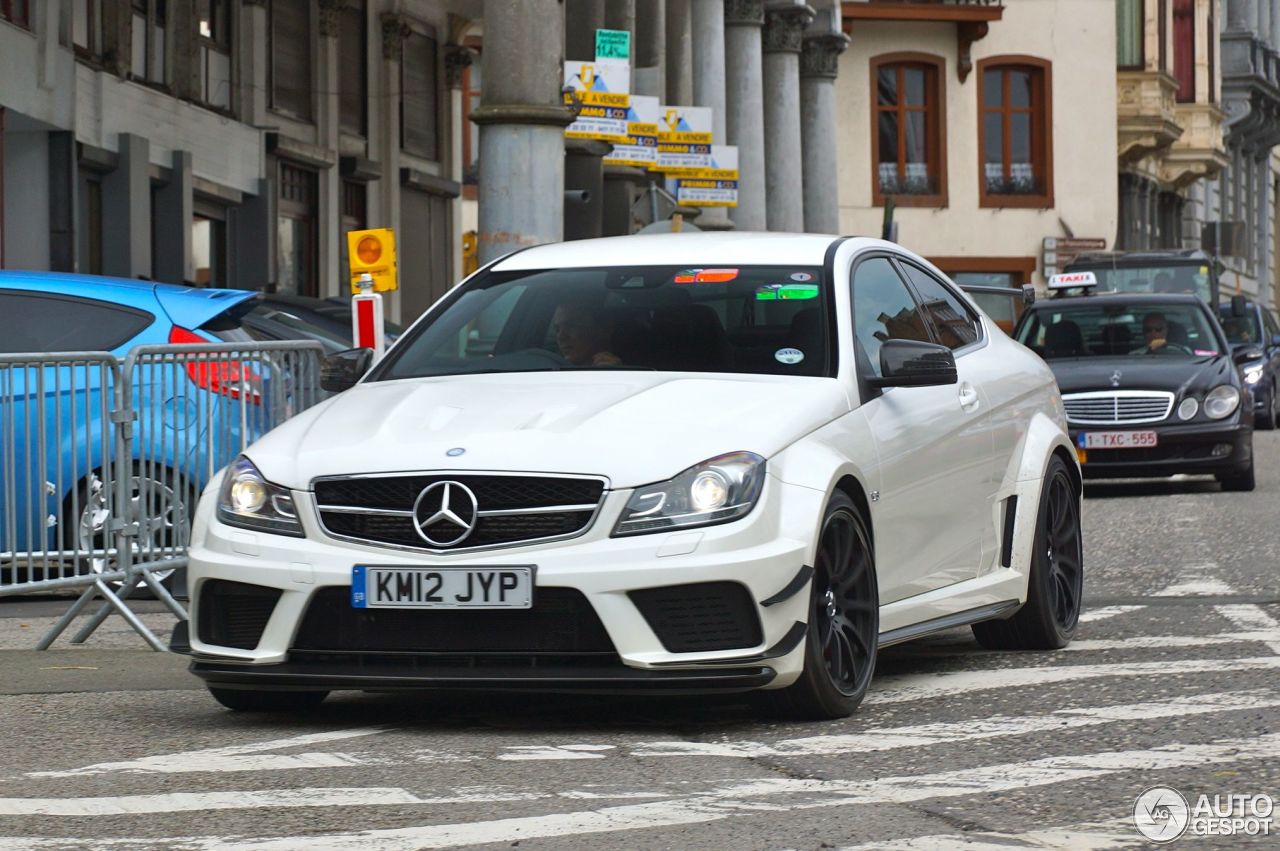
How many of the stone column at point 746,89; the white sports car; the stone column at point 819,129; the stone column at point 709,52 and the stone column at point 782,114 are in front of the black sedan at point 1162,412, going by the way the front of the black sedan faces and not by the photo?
1

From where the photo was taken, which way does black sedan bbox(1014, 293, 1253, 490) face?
toward the camera

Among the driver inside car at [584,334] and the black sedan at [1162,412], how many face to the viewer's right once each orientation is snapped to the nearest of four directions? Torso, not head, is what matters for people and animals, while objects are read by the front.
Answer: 0

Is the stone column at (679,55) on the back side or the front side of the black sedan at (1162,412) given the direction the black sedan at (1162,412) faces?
on the back side

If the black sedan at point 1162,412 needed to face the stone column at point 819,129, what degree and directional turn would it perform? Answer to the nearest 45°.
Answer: approximately 180°

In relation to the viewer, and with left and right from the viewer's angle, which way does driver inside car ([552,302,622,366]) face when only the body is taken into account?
facing the viewer and to the left of the viewer

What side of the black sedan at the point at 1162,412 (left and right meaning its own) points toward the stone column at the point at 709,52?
back

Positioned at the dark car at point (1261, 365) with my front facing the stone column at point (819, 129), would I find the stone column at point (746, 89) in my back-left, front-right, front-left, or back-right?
front-left

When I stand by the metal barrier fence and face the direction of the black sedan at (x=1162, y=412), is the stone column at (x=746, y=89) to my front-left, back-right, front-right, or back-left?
front-left

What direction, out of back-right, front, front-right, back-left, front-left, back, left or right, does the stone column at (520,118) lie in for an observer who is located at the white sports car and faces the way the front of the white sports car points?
back-right

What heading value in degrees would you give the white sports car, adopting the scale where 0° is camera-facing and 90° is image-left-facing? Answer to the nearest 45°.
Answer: approximately 45°

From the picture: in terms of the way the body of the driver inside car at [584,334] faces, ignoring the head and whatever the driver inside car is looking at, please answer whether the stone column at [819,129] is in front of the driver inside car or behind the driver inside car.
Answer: behind

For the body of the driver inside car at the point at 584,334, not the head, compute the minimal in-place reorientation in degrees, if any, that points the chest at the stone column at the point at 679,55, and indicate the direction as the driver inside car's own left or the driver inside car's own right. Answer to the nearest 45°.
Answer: approximately 135° to the driver inside car's own right

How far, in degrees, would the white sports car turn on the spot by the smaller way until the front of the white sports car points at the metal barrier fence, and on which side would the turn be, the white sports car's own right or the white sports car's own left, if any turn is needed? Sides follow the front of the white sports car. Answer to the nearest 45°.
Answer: approximately 90° to the white sports car's own right

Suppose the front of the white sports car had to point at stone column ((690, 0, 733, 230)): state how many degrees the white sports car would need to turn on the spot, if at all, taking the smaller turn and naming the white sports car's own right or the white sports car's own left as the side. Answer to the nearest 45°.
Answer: approximately 135° to the white sports car's own right

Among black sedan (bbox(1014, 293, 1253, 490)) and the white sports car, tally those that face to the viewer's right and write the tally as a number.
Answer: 0

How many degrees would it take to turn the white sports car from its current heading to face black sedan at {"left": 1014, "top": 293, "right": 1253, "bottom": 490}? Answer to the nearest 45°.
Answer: approximately 135° to its right

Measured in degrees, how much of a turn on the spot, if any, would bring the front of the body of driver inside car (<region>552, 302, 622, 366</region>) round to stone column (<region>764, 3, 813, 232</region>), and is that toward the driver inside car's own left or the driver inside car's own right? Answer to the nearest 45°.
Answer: approximately 135° to the driver inside car's own right
